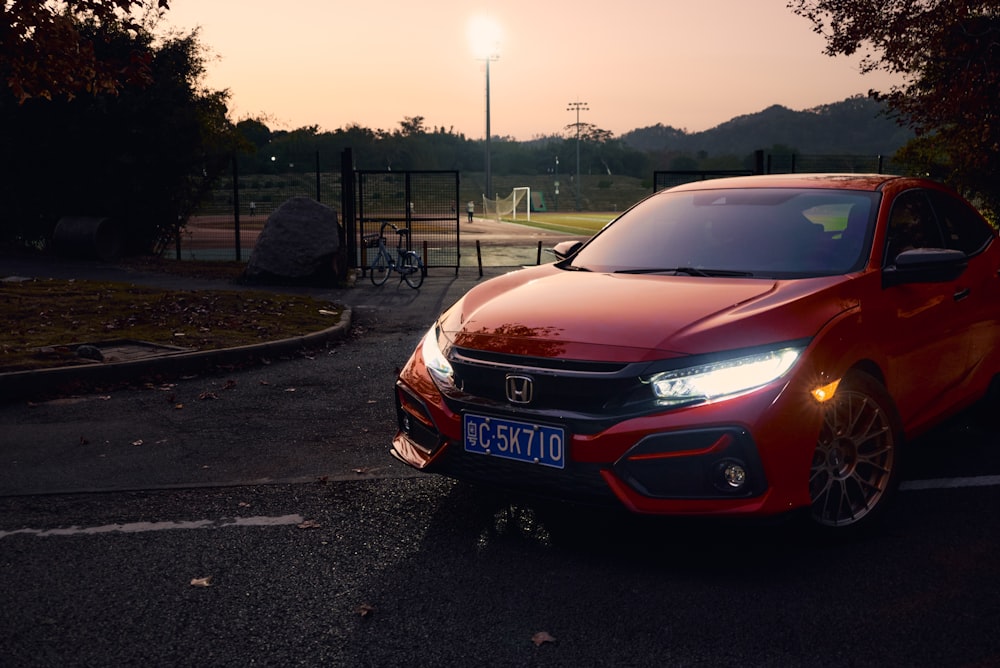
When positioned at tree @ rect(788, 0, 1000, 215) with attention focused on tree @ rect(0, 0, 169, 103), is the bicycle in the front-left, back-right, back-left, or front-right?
front-right

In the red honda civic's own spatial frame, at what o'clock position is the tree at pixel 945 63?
The tree is roughly at 5 o'clock from the red honda civic.

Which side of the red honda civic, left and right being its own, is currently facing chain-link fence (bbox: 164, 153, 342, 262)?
right

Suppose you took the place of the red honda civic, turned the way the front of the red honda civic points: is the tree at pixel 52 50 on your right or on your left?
on your right

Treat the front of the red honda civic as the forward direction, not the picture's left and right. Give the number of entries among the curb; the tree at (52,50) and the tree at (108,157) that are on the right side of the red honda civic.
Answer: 3

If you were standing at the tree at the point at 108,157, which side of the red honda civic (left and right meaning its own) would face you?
right

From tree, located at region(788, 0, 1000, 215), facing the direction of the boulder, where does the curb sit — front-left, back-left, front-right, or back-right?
front-left

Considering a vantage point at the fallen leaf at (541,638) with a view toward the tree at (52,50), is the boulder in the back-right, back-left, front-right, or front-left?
front-right

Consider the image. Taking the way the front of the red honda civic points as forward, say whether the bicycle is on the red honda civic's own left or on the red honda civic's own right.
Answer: on the red honda civic's own right
